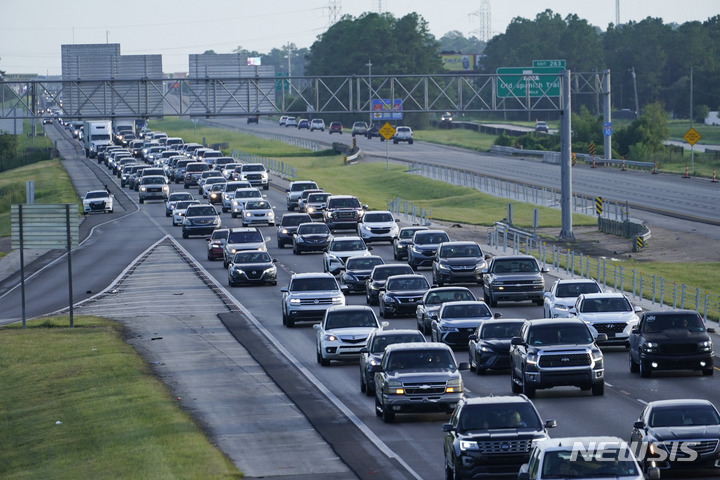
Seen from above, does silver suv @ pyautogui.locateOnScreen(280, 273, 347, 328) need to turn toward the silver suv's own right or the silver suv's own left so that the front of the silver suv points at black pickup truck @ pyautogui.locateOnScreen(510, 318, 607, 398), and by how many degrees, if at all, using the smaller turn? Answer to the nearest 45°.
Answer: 0° — it already faces it

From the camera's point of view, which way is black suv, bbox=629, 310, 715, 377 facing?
toward the camera

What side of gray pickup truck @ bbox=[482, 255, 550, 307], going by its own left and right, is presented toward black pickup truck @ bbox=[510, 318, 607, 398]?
front

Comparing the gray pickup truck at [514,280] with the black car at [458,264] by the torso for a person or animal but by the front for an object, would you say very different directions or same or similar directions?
same or similar directions

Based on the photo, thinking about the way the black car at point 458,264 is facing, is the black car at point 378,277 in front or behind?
in front

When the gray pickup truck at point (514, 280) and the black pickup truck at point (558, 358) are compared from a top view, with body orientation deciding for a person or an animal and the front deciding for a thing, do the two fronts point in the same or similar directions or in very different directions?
same or similar directions

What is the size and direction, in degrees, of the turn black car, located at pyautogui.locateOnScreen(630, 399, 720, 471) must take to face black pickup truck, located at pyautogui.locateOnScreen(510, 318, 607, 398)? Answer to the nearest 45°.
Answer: approximately 180°

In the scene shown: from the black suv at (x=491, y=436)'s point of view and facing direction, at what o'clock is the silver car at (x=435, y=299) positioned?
The silver car is roughly at 6 o'clock from the black suv.

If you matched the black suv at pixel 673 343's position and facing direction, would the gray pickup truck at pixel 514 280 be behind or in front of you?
behind

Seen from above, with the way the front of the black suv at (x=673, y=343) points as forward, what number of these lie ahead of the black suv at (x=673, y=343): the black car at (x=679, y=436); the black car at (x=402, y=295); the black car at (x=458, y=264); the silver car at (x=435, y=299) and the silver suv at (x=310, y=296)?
1

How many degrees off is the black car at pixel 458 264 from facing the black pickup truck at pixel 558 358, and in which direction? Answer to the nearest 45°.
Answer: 0° — it already faces it

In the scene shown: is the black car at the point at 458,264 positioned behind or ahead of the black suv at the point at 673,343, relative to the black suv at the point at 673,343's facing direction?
behind

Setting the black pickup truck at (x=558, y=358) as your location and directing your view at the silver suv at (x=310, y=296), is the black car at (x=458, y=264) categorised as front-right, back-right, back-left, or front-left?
front-right

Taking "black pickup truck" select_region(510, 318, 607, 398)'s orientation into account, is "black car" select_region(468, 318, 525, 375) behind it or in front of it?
behind

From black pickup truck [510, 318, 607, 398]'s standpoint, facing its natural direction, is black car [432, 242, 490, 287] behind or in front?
behind

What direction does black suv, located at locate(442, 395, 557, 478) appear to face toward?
toward the camera

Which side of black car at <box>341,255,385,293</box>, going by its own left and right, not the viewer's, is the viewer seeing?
front
